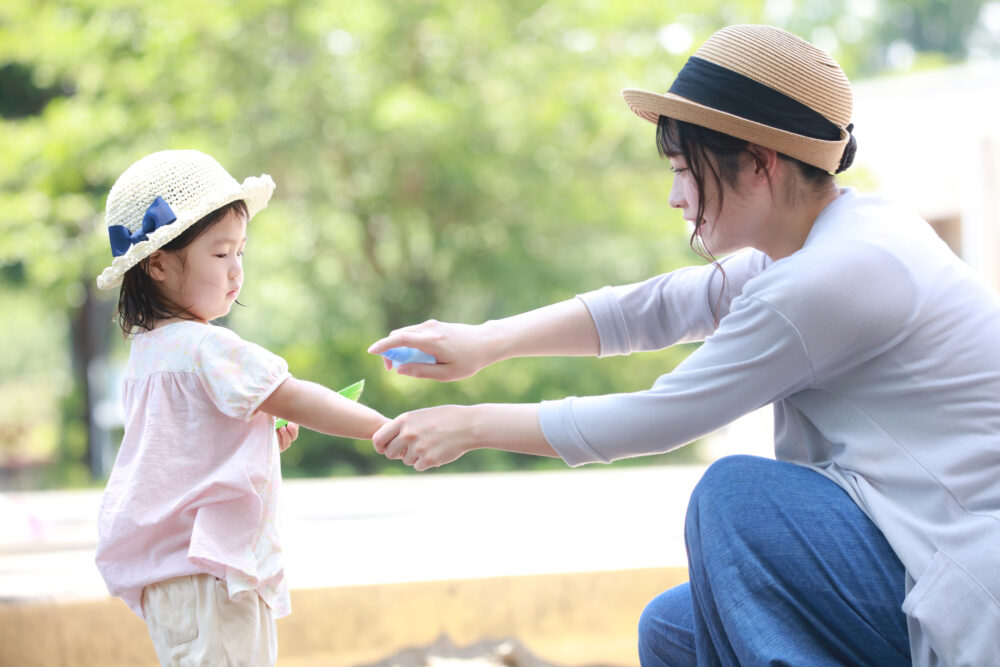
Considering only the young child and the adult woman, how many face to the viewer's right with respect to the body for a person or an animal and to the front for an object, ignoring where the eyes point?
1

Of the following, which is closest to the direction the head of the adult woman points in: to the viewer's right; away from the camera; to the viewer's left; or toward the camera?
to the viewer's left

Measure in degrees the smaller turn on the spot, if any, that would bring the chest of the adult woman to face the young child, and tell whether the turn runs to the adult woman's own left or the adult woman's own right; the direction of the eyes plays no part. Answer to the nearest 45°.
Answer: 0° — they already face them

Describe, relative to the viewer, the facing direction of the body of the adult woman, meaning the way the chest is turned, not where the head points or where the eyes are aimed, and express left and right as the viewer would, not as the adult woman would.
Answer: facing to the left of the viewer

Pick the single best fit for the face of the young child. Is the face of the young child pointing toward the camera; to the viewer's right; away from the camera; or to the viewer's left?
to the viewer's right

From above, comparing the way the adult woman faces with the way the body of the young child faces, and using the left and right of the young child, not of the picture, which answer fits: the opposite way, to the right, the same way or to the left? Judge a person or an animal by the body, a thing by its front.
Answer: the opposite way

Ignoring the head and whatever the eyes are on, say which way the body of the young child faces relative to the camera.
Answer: to the viewer's right
